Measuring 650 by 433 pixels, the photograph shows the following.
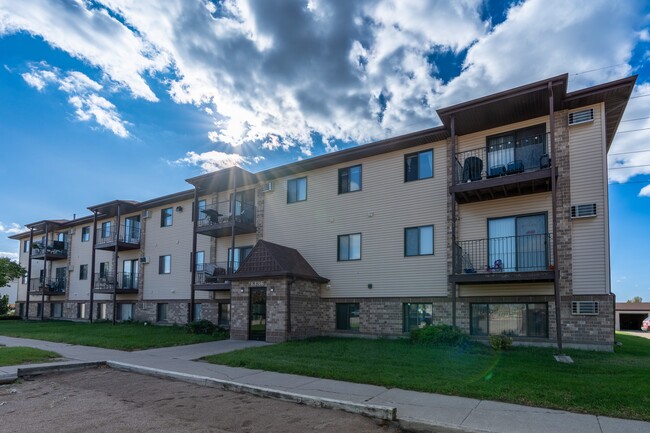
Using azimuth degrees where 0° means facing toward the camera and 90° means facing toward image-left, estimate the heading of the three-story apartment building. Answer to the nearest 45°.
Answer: approximately 45°

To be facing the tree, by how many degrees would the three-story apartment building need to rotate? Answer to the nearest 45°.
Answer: approximately 90° to its right
